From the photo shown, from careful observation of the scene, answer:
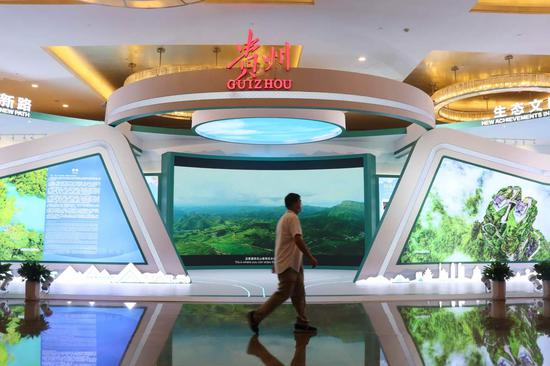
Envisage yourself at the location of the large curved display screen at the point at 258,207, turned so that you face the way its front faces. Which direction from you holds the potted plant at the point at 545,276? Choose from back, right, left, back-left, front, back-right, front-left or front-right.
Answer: front-left

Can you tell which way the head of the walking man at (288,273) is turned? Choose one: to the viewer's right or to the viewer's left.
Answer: to the viewer's right

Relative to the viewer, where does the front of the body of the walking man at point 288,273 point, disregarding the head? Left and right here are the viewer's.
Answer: facing to the right of the viewer

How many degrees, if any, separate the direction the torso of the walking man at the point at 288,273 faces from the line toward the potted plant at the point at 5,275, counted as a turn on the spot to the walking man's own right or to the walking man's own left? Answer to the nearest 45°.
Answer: approximately 135° to the walking man's own left

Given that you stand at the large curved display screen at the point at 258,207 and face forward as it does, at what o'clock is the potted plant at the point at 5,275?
The potted plant is roughly at 1 o'clock from the large curved display screen.

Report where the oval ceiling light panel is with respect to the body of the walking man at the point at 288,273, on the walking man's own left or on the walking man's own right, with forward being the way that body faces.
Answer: on the walking man's own left

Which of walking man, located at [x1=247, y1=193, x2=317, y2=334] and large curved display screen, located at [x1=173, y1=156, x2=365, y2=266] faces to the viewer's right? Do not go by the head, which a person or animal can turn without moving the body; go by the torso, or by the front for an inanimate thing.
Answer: the walking man

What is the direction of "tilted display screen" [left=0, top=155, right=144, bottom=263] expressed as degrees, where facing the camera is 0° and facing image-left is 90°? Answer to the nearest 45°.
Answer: approximately 0°

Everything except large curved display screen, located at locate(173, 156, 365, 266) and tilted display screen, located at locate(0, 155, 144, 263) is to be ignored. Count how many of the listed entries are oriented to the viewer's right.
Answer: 0

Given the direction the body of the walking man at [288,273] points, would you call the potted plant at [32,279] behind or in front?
behind

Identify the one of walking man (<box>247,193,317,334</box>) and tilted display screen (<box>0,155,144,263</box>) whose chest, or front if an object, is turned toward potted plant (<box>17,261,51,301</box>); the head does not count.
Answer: the tilted display screen

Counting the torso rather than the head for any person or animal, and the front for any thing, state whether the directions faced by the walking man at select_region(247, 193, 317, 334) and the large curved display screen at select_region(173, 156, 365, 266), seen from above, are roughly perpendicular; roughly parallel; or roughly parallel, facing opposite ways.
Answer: roughly perpendicular

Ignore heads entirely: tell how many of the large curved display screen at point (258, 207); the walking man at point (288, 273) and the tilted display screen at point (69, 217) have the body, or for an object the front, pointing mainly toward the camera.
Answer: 2

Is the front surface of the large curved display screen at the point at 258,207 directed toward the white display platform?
yes
